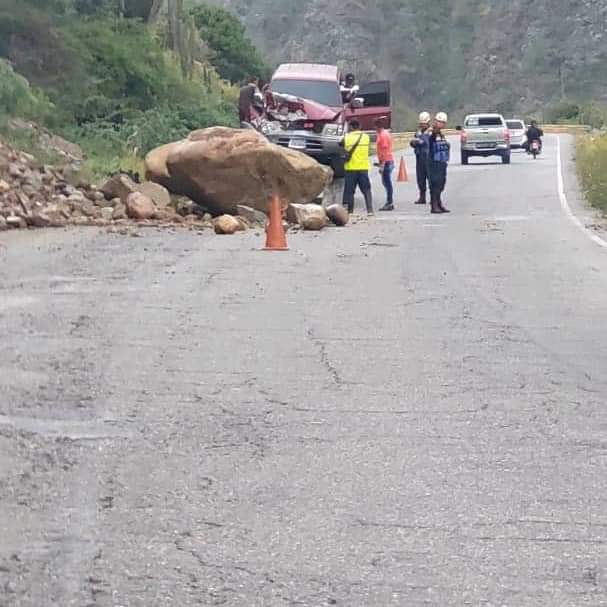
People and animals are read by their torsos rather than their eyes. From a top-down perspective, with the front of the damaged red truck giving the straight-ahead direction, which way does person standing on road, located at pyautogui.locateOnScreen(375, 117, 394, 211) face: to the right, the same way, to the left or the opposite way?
to the right

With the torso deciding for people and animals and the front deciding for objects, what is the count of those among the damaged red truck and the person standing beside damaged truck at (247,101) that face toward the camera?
1

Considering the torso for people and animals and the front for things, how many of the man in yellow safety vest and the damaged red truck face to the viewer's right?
0

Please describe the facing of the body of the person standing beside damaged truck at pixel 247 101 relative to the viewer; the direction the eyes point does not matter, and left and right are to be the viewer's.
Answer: facing to the right of the viewer

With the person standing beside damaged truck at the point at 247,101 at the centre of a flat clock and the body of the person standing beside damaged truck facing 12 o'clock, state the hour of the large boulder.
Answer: The large boulder is roughly at 3 o'clock from the person standing beside damaged truck.

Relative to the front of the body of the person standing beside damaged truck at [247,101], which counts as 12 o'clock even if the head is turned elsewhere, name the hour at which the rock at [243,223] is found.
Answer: The rock is roughly at 3 o'clock from the person standing beside damaged truck.

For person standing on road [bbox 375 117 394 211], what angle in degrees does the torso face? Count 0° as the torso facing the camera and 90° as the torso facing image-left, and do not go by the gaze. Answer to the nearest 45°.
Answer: approximately 90°

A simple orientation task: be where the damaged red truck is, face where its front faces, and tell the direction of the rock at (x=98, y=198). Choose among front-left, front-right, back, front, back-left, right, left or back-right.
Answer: front-right

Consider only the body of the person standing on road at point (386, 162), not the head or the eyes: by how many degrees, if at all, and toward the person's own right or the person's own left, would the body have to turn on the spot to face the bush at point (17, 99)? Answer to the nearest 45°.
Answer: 0° — they already face it

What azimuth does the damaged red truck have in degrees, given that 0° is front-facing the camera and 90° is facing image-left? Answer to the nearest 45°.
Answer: approximately 0°
